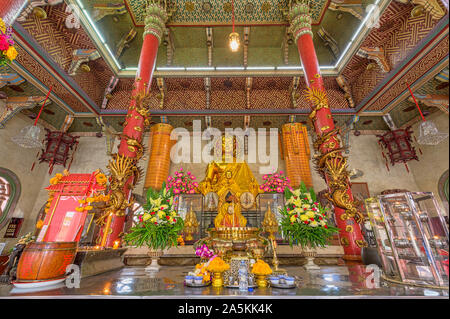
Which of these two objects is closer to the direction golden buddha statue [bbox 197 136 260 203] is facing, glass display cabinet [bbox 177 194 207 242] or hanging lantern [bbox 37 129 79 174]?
the glass display cabinet

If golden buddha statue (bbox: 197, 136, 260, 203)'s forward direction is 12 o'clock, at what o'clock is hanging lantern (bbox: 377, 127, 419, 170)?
The hanging lantern is roughly at 9 o'clock from the golden buddha statue.

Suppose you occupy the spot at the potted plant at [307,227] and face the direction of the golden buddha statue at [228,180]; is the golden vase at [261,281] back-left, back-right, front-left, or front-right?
back-left

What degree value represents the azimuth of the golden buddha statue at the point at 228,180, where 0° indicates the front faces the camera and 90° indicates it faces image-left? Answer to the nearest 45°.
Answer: approximately 0°

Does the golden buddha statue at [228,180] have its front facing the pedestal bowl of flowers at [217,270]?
yes

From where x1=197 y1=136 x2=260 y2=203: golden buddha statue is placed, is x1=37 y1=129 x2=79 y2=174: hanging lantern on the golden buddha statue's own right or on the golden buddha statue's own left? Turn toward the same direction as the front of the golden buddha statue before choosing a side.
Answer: on the golden buddha statue's own right

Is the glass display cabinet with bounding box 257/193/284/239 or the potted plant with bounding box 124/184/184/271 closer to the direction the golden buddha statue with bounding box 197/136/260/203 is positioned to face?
the potted plant

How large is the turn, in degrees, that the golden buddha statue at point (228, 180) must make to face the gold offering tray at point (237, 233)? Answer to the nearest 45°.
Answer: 0° — it already faces it

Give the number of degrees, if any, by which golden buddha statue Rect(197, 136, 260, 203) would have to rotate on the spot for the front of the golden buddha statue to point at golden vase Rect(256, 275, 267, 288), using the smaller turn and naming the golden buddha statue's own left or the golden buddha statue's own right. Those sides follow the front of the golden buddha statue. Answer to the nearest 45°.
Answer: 0° — it already faces it

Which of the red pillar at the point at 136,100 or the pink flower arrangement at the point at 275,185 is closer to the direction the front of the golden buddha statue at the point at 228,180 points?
the red pillar

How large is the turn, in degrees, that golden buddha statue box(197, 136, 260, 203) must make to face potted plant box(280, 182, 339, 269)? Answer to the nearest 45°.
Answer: approximately 45° to its left
